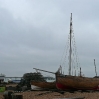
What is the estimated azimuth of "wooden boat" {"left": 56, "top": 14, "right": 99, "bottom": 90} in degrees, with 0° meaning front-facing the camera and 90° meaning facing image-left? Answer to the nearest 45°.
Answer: approximately 90°
